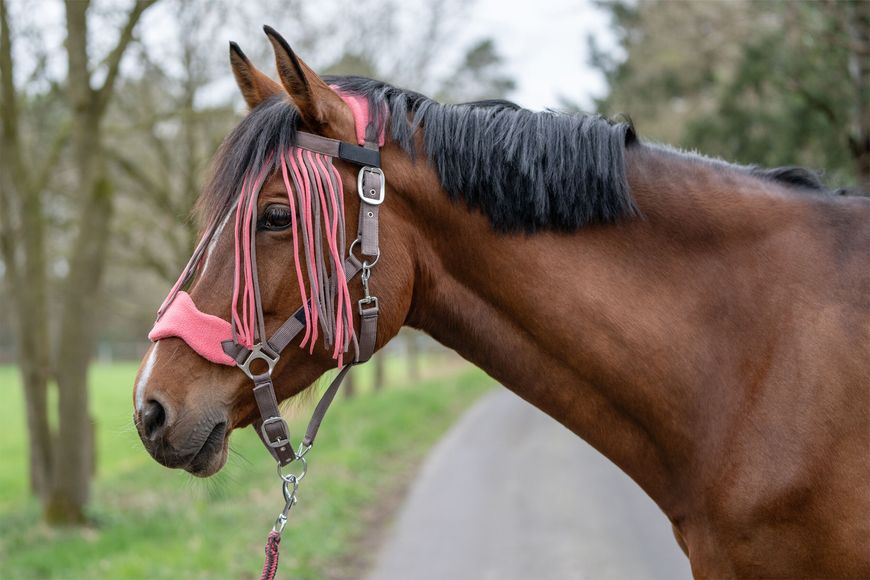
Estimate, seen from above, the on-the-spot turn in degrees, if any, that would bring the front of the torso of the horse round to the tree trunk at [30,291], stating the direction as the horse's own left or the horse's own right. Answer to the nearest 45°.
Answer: approximately 45° to the horse's own right

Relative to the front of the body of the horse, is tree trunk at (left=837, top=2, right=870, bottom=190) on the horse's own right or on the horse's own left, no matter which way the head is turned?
on the horse's own right

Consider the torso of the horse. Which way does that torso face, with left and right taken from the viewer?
facing to the left of the viewer

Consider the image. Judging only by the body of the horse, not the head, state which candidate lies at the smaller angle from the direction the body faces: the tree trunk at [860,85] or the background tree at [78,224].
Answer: the background tree

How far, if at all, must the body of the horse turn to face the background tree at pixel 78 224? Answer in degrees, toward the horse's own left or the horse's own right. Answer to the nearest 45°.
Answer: approximately 45° to the horse's own right
